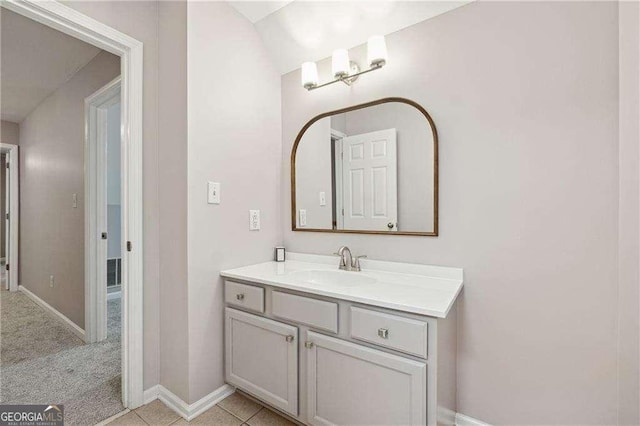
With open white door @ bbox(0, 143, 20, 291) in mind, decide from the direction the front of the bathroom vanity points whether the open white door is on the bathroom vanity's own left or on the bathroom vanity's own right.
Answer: on the bathroom vanity's own right

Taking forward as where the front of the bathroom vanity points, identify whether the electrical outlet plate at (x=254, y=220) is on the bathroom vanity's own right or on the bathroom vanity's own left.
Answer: on the bathroom vanity's own right

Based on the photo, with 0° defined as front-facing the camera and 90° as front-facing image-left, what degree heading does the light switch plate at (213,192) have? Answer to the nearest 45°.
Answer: approximately 315°

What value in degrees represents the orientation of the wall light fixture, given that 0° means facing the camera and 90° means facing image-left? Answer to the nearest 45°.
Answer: approximately 45°

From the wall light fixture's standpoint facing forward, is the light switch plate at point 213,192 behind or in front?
in front

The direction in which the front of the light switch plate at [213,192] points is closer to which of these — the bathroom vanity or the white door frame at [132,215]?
the bathroom vanity

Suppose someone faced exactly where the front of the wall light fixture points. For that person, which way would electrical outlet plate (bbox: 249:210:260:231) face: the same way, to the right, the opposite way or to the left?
to the left

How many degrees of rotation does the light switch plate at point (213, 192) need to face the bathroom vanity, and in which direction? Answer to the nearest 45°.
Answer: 0° — it already faces it

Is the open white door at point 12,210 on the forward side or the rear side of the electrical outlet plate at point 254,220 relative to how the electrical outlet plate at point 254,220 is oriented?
on the rear side

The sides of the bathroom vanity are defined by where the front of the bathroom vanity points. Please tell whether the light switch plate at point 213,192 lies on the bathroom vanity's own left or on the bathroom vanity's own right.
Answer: on the bathroom vanity's own right

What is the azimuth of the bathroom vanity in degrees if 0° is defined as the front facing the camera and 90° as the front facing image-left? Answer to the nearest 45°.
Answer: approximately 45°

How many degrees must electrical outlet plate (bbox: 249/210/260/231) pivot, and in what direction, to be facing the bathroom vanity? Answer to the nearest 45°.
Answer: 0° — it already faces it
